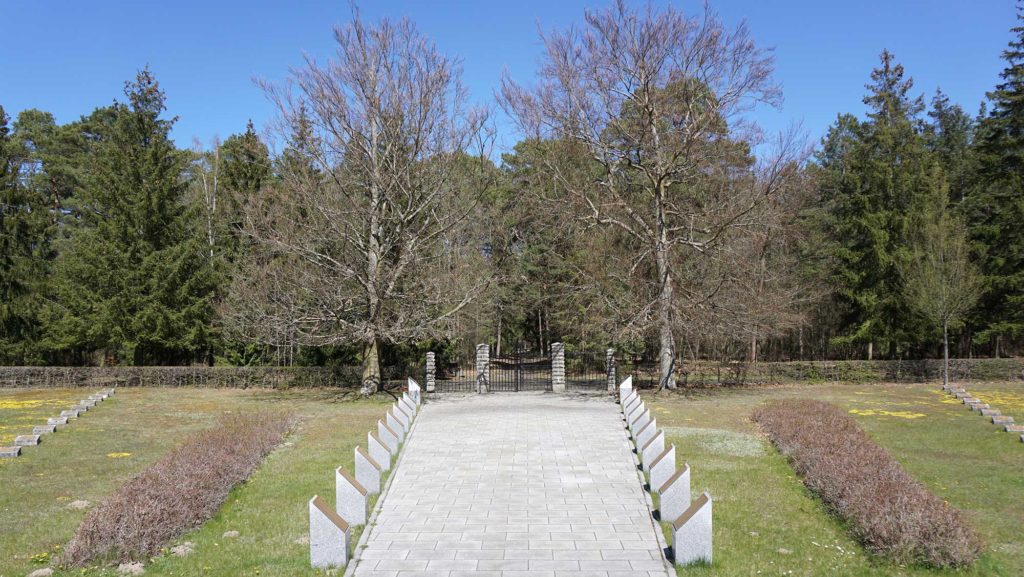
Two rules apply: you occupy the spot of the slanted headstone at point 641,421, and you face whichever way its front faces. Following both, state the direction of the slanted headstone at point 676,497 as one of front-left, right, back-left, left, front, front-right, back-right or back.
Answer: front-left

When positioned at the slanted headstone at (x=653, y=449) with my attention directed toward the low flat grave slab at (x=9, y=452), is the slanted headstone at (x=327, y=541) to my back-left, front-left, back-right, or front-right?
front-left

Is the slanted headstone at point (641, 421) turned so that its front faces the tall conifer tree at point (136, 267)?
no

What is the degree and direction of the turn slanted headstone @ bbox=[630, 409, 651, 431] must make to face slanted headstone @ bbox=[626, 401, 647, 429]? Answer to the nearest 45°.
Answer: approximately 135° to its right

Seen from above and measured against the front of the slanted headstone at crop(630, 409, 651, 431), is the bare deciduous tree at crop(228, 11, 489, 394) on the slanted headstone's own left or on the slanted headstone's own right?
on the slanted headstone's own right

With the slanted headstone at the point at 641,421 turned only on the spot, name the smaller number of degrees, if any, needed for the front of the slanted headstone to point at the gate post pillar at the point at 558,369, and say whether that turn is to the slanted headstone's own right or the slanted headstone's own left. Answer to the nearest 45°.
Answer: approximately 135° to the slanted headstone's own right

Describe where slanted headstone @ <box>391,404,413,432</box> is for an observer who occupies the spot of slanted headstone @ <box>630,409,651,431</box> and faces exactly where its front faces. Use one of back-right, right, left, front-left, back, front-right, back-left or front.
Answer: front-right

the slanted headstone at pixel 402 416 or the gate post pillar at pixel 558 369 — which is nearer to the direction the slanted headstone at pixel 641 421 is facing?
the slanted headstone

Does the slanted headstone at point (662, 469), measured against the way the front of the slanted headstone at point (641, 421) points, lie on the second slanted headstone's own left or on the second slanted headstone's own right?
on the second slanted headstone's own left

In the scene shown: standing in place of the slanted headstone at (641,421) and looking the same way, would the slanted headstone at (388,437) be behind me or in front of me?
in front

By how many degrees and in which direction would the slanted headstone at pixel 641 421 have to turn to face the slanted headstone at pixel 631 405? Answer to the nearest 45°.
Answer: approximately 135° to its right

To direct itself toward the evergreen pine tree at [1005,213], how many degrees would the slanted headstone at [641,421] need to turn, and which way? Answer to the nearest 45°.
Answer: approximately 180°

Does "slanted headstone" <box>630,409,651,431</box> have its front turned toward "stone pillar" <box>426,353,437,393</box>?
no

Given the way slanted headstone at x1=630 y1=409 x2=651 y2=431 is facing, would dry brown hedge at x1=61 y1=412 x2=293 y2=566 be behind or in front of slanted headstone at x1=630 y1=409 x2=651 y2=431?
in front

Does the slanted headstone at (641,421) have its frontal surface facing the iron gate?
no

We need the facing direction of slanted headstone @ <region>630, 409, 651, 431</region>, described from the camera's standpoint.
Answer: facing the viewer and to the left of the viewer

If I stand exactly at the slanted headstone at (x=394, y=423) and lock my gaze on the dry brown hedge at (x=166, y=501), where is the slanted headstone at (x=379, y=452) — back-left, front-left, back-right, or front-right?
front-left
